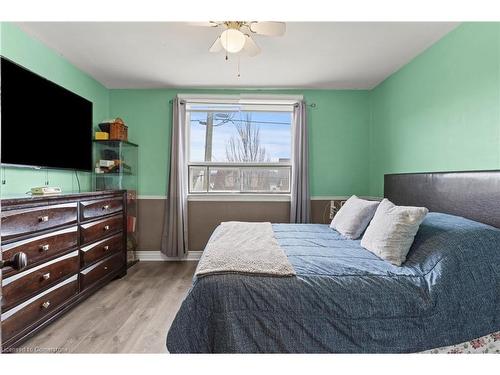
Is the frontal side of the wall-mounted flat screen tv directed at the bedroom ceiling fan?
yes

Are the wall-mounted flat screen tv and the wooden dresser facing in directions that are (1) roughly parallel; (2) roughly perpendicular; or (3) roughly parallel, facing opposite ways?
roughly parallel

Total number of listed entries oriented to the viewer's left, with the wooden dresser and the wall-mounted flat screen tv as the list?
0

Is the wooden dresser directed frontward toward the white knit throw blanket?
yes

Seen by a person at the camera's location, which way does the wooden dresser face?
facing the viewer and to the right of the viewer

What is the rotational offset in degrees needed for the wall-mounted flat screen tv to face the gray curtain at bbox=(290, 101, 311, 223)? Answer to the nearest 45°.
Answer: approximately 45° to its left

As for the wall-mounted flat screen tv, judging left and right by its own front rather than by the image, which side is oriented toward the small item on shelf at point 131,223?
left

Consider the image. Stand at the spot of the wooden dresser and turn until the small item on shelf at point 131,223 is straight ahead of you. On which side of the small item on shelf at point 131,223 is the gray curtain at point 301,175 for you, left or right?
right

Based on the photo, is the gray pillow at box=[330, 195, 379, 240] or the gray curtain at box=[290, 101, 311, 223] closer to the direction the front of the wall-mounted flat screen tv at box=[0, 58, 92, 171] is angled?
the gray pillow

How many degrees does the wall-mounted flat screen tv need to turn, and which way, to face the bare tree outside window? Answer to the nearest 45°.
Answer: approximately 45° to its left

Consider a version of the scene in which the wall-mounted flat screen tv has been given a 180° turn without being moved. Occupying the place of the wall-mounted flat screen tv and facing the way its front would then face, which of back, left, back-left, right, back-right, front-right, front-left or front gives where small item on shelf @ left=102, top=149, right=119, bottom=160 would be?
right

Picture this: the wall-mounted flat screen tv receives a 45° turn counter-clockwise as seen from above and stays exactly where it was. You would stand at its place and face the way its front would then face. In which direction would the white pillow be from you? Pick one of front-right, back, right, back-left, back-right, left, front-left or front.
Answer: front-right

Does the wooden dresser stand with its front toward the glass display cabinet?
no

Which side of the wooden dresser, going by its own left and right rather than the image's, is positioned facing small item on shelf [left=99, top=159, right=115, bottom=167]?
left
